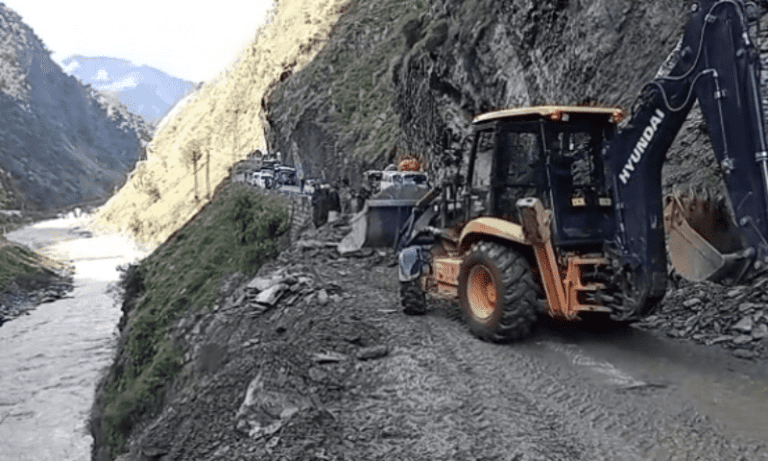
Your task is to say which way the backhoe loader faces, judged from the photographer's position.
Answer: facing away from the viewer and to the left of the viewer

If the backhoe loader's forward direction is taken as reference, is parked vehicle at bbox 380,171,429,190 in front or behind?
in front

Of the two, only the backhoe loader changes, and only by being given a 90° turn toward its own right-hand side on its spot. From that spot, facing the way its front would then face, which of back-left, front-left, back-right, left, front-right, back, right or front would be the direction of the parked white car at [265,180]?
left
